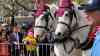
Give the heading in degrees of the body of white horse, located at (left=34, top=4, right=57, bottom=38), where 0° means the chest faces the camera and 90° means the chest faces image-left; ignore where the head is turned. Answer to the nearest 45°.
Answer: approximately 45°

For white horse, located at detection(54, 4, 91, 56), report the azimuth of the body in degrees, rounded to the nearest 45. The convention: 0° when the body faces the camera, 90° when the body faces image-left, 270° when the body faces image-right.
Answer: approximately 45°
